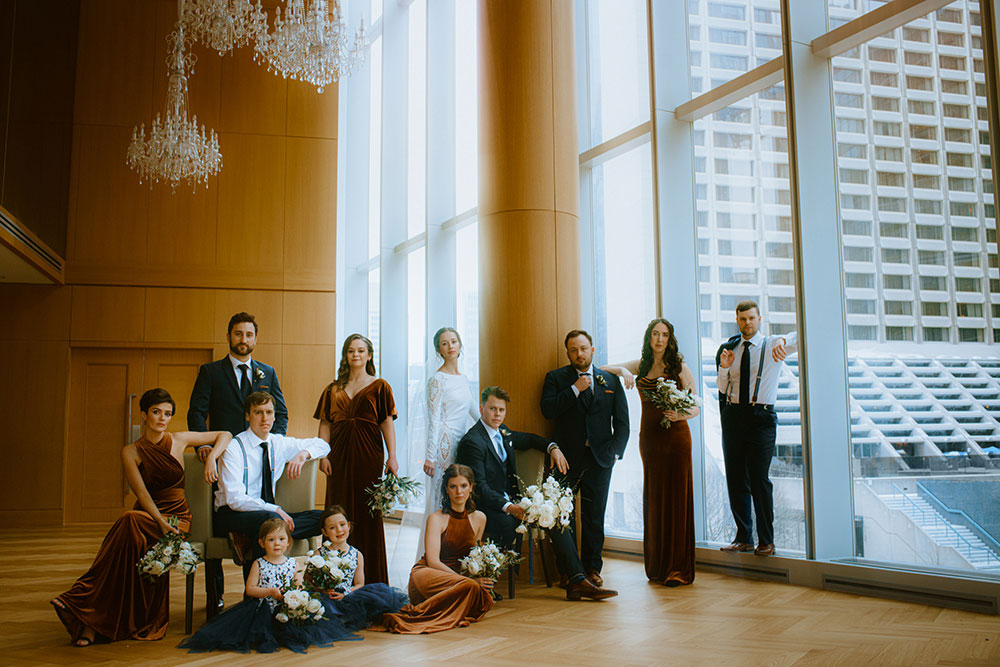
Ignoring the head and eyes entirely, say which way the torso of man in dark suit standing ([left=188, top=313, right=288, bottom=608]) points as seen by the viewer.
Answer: toward the camera

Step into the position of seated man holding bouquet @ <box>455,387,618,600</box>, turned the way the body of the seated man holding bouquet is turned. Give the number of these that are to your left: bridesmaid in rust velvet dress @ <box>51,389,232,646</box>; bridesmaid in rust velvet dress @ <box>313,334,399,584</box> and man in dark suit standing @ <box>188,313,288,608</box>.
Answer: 0

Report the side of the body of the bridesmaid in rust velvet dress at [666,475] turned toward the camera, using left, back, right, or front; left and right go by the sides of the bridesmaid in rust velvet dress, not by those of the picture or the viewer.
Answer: front

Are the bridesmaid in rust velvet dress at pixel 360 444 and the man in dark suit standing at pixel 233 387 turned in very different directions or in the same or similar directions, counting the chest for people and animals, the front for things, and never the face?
same or similar directions

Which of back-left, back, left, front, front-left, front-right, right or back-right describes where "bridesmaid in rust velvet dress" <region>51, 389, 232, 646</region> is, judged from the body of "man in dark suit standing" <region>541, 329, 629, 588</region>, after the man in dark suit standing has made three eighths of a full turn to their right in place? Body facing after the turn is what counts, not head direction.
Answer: left

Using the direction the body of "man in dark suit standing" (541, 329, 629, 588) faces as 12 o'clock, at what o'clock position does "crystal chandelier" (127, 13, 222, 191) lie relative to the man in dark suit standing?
The crystal chandelier is roughly at 4 o'clock from the man in dark suit standing.

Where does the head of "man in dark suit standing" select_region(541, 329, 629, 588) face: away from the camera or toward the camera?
toward the camera

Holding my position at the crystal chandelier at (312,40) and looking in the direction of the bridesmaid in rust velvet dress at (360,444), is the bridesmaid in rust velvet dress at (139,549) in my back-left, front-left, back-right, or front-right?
front-right

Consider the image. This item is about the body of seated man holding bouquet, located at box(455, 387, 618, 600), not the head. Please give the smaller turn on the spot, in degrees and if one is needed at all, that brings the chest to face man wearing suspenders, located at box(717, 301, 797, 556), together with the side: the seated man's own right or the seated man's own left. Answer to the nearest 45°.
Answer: approximately 45° to the seated man's own left

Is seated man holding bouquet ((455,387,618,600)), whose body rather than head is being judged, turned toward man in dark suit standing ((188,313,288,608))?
no

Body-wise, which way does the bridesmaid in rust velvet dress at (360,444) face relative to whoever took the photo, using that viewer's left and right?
facing the viewer

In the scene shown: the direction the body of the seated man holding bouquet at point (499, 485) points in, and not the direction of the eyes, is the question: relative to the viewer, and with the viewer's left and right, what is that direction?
facing the viewer and to the right of the viewer

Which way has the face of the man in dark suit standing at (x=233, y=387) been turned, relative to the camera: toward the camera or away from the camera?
toward the camera

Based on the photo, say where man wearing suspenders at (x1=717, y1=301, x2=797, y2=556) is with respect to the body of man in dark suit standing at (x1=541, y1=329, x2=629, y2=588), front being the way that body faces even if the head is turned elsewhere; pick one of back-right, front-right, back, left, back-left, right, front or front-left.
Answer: left
